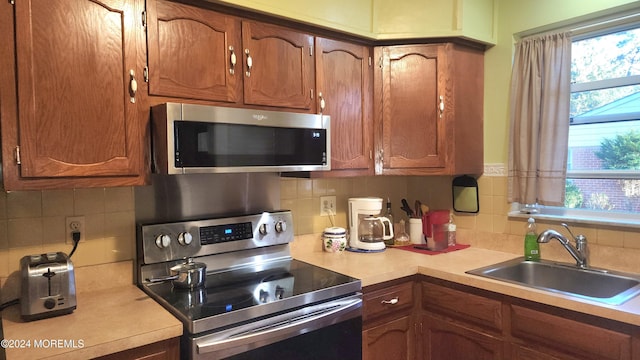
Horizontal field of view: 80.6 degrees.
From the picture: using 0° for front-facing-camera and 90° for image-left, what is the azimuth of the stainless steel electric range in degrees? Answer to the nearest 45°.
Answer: approximately 315°

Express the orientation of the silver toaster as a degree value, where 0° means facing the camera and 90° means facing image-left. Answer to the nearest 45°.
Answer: approximately 0°

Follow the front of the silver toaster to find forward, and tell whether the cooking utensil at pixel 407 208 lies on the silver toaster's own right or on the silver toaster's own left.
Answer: on the silver toaster's own left

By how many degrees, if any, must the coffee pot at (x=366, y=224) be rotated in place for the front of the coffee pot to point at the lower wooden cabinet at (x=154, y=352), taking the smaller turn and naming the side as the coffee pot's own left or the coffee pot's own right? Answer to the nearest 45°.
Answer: approximately 90° to the coffee pot's own right

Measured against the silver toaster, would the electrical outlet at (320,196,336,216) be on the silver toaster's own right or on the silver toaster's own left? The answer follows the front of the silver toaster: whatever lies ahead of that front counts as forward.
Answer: on the silver toaster's own left

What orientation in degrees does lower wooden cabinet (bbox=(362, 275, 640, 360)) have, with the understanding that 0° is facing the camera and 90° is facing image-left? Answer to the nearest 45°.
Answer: approximately 45°
